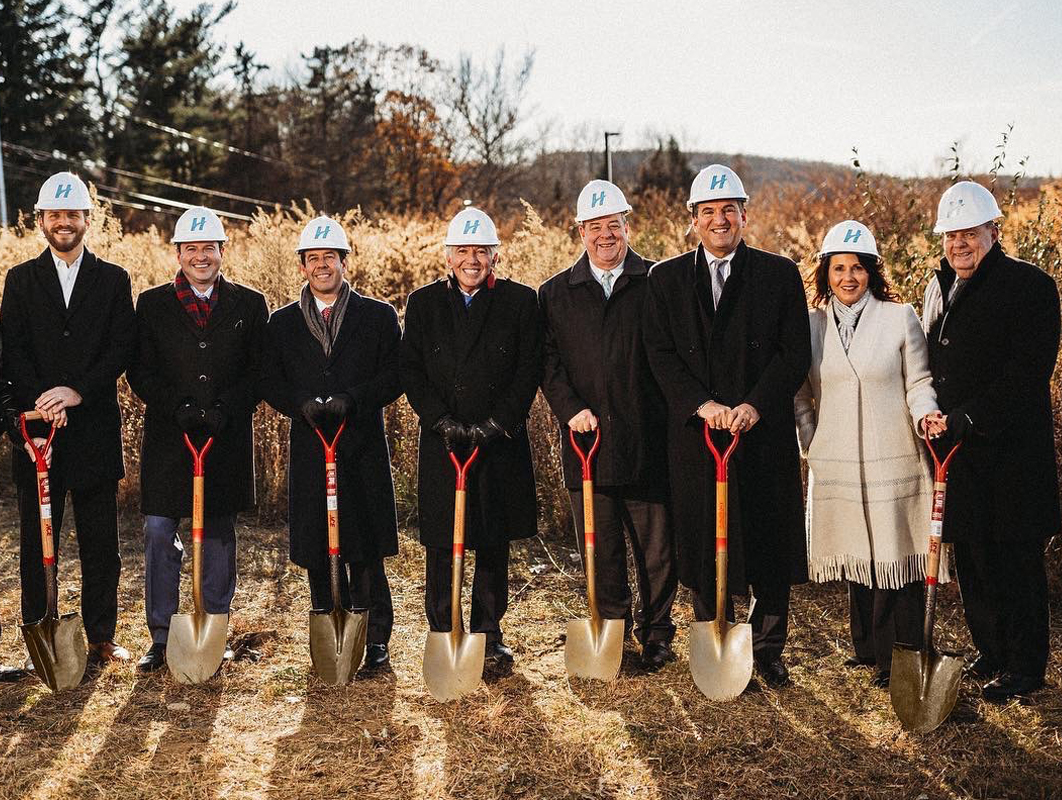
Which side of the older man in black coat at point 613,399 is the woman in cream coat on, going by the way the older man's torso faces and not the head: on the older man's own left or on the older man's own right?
on the older man's own left

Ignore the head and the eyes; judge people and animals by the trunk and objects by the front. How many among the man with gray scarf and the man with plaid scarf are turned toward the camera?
2

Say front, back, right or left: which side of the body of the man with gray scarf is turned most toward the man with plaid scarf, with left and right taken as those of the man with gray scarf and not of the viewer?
right

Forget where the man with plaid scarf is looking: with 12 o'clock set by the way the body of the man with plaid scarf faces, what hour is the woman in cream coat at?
The woman in cream coat is roughly at 10 o'clock from the man with plaid scarf.

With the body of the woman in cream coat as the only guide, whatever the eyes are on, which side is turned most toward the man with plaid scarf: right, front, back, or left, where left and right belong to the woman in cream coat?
right

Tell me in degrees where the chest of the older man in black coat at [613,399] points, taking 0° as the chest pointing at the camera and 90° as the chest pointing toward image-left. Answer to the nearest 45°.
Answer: approximately 0°

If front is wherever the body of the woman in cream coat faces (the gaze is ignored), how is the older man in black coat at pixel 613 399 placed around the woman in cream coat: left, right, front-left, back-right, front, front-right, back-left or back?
right

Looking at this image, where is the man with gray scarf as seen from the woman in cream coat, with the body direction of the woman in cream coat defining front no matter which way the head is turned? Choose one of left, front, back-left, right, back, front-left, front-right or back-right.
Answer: right
